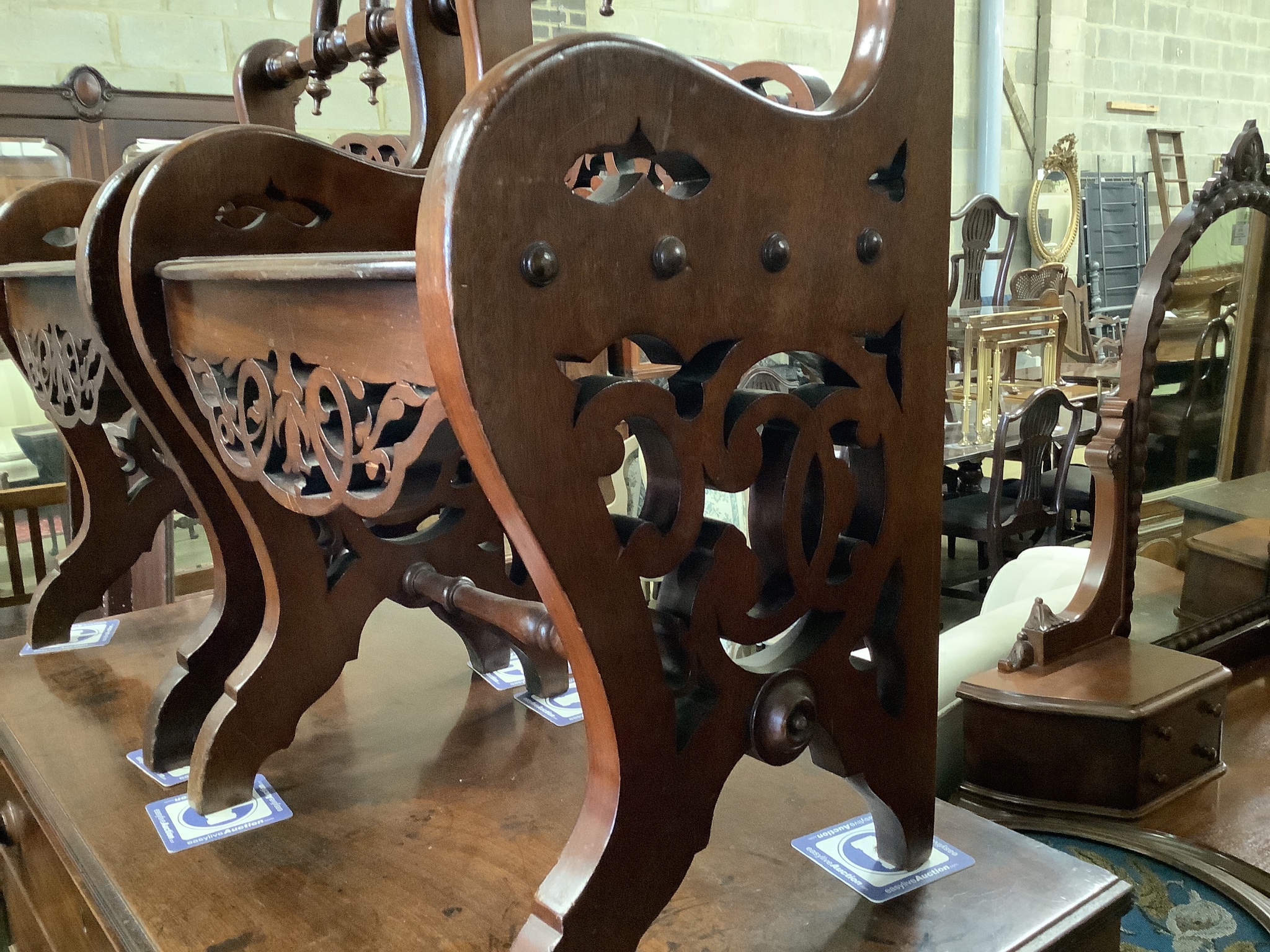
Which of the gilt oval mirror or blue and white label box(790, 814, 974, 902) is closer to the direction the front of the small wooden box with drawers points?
the blue and white label

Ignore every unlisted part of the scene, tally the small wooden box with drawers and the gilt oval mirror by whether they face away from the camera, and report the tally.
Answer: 0

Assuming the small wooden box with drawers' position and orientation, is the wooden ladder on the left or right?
on its left

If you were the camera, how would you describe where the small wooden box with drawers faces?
facing the viewer and to the right of the viewer

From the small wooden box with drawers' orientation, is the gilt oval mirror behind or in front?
behind

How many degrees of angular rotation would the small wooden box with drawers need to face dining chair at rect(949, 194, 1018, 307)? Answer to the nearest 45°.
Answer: approximately 135° to its left

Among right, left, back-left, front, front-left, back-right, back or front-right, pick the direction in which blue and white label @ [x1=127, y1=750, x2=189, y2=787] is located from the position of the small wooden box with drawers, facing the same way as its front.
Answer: right
